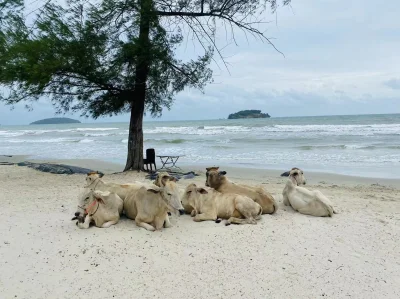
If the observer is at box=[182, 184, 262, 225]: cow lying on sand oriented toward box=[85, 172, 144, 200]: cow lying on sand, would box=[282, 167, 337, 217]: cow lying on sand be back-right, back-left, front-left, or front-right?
back-right

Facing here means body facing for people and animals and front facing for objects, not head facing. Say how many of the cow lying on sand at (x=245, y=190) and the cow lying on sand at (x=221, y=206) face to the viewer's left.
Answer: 2

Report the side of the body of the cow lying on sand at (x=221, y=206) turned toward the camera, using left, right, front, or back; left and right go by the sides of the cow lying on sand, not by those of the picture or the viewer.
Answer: left

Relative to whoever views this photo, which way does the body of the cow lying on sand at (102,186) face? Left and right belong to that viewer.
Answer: facing to the left of the viewer

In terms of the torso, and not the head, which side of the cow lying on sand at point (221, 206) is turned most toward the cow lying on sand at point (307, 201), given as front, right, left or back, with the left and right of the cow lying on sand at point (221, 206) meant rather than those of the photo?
back

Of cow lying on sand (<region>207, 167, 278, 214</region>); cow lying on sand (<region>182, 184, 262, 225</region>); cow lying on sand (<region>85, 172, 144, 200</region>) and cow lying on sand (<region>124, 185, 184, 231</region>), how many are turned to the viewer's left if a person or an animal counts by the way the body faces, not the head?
3

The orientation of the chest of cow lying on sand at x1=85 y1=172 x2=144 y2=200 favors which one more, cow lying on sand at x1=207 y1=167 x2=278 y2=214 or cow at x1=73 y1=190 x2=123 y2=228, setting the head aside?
the cow

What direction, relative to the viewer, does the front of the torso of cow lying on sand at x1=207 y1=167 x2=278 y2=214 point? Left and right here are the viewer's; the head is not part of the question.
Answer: facing to the left of the viewer

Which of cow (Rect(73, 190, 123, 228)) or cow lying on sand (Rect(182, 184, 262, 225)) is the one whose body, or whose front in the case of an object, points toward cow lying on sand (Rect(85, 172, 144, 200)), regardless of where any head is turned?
cow lying on sand (Rect(182, 184, 262, 225))

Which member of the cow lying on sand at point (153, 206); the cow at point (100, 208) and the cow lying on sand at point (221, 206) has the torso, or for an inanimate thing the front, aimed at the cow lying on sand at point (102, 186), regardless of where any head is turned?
the cow lying on sand at point (221, 206)

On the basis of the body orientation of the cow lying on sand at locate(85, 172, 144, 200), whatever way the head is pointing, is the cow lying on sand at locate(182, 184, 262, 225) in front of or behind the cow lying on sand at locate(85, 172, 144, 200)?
behind

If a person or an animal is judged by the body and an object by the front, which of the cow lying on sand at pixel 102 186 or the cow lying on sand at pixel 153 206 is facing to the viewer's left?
the cow lying on sand at pixel 102 186
